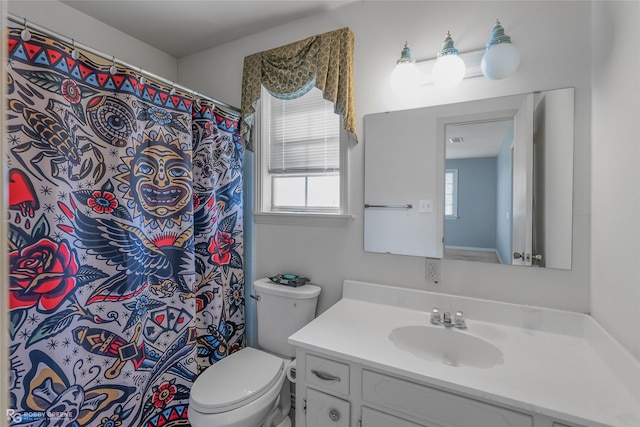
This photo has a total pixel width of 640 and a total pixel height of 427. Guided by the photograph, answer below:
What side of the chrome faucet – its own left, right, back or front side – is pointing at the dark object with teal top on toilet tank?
right

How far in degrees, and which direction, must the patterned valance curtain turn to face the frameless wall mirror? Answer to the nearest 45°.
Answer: approximately 90° to its left

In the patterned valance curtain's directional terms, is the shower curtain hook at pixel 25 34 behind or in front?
in front

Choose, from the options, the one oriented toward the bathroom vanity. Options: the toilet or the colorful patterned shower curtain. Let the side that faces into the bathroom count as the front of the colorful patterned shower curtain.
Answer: the colorful patterned shower curtain

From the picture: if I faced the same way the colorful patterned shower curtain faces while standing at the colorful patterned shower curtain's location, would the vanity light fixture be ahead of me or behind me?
ahead

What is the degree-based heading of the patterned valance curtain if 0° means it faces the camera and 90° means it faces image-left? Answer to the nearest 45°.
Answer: approximately 45°

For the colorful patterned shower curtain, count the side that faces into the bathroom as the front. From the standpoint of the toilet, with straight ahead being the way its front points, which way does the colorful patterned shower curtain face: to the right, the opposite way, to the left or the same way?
to the left

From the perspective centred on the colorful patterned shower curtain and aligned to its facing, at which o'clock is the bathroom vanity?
The bathroom vanity is roughly at 12 o'clock from the colorful patterned shower curtain.

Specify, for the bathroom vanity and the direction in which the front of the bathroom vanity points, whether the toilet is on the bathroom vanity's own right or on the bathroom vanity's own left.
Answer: on the bathroom vanity's own right

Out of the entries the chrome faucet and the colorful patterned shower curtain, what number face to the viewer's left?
0

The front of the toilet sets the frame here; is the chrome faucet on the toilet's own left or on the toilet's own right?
on the toilet's own left
